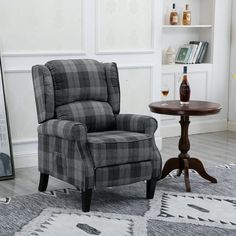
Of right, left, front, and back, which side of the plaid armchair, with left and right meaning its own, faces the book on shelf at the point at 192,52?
left

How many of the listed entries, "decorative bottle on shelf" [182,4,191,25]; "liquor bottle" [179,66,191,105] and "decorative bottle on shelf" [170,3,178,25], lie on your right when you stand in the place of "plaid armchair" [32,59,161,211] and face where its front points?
0

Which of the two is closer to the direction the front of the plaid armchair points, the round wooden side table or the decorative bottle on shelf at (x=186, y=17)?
the round wooden side table

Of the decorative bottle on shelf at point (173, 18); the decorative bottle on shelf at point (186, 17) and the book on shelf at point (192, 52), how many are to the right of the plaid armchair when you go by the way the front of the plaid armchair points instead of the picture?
0

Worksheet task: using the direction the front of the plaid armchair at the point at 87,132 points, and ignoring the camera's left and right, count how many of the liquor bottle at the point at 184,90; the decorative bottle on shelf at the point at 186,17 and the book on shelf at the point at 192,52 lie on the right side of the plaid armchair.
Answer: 0

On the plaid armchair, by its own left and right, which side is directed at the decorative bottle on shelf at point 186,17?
left

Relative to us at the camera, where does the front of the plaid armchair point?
facing the viewer and to the right of the viewer

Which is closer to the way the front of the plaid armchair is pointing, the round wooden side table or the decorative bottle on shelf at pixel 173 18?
the round wooden side table

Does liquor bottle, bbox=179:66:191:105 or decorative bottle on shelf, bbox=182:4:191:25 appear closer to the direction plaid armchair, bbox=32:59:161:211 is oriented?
the liquor bottle

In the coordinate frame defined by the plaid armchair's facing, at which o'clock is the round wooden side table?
The round wooden side table is roughly at 10 o'clock from the plaid armchair.
